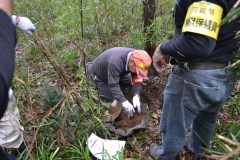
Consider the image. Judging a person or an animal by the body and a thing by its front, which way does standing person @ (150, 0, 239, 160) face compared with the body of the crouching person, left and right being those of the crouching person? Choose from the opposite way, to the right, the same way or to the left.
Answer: the opposite way

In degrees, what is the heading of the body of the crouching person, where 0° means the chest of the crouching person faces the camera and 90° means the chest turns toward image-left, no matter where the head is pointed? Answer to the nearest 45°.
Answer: approximately 315°

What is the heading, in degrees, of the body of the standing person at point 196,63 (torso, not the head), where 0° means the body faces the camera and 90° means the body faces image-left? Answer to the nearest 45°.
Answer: approximately 135°

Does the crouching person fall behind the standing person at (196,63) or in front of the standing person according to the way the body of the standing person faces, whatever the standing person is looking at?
in front

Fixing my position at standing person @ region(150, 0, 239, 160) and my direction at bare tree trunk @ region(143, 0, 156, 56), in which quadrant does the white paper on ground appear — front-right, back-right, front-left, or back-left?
front-left

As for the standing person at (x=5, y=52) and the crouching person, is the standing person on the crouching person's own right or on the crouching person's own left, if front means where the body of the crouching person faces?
on the crouching person's own right

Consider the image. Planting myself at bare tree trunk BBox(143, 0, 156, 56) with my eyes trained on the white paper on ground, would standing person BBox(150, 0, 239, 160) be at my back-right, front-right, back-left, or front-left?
front-left
